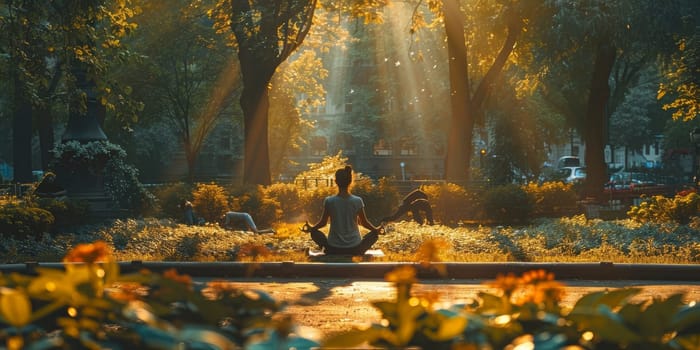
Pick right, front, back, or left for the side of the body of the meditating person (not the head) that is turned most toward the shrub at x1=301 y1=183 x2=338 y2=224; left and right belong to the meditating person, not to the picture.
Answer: front

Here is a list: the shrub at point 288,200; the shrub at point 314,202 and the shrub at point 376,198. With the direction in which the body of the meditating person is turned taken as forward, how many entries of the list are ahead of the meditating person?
3

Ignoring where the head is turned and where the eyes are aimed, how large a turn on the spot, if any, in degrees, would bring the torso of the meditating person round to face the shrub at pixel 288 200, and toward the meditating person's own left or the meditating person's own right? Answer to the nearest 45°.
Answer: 0° — they already face it

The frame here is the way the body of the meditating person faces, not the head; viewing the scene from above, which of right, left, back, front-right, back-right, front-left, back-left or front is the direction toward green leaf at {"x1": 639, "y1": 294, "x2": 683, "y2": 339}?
back

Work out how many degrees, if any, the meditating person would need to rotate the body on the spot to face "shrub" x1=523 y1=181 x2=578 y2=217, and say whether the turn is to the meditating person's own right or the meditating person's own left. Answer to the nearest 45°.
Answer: approximately 45° to the meditating person's own right

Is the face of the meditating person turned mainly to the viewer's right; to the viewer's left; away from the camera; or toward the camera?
away from the camera

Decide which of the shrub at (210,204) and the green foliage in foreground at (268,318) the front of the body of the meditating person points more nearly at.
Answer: the shrub

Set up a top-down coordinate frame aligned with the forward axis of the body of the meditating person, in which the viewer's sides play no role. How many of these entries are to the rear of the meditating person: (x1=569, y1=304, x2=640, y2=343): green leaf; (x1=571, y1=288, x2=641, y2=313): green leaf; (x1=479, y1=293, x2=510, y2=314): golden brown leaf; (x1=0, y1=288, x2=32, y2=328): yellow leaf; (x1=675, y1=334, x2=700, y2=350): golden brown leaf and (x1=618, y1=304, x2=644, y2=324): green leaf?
6

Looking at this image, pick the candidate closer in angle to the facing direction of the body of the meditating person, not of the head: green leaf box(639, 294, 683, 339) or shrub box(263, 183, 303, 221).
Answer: the shrub

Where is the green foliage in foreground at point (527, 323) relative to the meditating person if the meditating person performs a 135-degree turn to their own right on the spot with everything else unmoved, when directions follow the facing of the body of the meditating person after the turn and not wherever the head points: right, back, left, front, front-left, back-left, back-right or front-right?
front-right

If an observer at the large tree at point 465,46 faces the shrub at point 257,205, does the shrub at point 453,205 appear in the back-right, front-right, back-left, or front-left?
front-left

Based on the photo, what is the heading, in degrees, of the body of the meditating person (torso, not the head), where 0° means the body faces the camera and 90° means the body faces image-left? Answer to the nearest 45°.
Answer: approximately 180°

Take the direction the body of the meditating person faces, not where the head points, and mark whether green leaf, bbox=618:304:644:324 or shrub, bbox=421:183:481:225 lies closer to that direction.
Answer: the shrub
